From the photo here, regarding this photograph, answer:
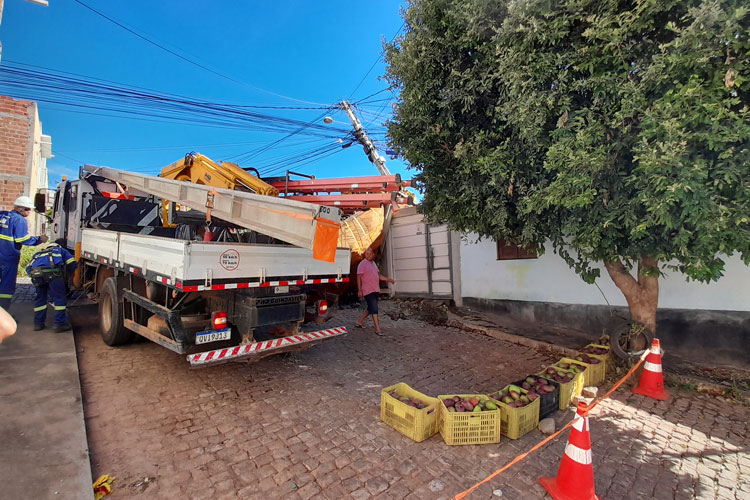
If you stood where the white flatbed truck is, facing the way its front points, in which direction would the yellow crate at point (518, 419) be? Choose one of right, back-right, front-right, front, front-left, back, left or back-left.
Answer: back

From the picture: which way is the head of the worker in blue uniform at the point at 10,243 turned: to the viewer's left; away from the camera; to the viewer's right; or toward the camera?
to the viewer's right

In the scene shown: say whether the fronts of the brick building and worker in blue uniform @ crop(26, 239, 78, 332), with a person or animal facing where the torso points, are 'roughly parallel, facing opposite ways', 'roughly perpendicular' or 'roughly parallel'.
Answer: roughly perpendicular

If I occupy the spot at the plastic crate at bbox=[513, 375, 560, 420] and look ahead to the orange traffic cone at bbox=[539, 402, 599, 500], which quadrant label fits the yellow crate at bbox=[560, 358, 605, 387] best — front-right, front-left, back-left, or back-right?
back-left

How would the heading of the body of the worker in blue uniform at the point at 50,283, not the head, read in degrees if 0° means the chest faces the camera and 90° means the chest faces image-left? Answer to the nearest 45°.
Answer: approximately 180°

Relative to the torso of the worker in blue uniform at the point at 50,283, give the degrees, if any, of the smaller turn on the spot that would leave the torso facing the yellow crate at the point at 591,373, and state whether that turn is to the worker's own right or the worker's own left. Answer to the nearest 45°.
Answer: approximately 135° to the worker's own right

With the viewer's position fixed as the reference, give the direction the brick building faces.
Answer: facing to the right of the viewer

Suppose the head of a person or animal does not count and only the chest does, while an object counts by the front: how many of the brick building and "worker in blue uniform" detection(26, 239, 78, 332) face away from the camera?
1

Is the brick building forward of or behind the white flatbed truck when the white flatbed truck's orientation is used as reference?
forward

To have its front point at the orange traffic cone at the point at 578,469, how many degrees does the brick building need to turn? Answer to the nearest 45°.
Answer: approximately 90° to its right

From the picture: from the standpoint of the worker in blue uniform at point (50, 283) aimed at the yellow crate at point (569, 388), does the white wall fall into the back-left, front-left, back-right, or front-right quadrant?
front-left

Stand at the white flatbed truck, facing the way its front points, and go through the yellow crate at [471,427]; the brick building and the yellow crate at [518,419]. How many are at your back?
2
